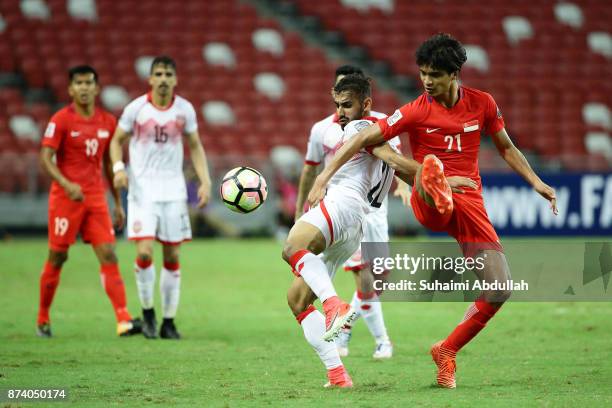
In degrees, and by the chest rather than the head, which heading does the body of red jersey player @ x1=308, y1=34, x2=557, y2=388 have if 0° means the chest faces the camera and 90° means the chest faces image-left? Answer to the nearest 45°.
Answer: approximately 0°

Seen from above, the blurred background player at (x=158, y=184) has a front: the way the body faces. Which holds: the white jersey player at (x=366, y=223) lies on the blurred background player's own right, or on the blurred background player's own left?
on the blurred background player's own left

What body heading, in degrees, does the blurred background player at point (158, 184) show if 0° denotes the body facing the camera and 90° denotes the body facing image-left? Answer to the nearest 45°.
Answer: approximately 0°

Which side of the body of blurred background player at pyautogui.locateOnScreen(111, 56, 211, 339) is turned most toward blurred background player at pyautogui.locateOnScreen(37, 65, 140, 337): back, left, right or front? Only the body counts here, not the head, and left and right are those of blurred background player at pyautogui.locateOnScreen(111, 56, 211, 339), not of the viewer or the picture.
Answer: right

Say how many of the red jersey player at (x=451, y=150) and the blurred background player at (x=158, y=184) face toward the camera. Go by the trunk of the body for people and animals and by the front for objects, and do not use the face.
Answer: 2
